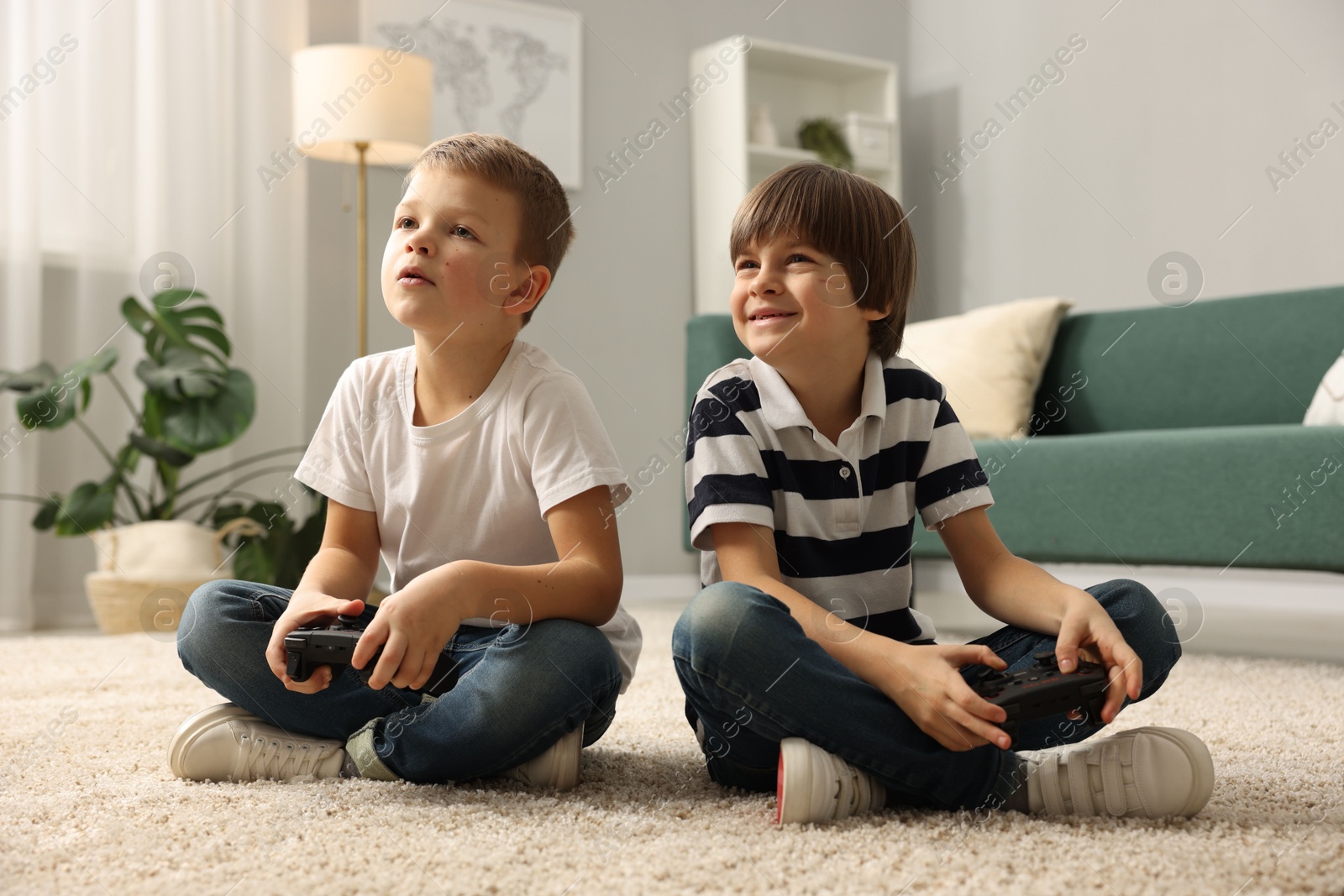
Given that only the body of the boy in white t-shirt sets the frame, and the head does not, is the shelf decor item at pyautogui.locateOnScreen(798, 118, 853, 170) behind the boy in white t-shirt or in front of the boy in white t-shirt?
behind

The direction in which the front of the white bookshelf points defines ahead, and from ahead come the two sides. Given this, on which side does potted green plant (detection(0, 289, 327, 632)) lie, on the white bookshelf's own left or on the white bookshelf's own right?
on the white bookshelf's own right

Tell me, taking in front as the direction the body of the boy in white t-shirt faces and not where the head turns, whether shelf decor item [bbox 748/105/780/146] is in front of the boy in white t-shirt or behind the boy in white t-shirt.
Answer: behind

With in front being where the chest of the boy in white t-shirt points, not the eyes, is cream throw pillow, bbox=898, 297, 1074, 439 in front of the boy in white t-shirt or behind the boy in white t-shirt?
behind

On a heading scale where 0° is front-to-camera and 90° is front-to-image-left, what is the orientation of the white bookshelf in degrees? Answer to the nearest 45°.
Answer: approximately 315°

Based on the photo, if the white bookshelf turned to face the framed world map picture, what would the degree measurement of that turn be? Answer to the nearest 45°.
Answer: approximately 90° to its right
